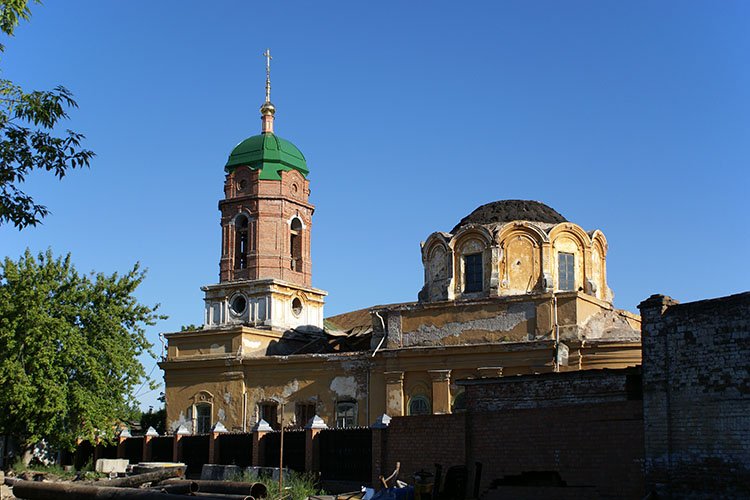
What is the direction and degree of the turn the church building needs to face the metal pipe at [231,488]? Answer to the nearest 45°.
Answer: approximately 135° to its left

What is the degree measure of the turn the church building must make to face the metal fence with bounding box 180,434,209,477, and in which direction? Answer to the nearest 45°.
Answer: approximately 90° to its left

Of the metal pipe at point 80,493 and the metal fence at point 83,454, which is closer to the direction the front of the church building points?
the metal fence

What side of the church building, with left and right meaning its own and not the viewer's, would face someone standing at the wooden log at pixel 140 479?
left

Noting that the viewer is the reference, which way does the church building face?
facing away from the viewer and to the left of the viewer

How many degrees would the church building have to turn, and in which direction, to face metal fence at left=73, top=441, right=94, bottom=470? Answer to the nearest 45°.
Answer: approximately 45° to its left

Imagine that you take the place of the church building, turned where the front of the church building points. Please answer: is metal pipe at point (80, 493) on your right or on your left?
on your left

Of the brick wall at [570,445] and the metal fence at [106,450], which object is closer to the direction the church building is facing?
the metal fence

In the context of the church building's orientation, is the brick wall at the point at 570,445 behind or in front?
behind

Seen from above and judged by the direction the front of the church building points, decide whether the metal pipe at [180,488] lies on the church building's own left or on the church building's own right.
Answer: on the church building's own left

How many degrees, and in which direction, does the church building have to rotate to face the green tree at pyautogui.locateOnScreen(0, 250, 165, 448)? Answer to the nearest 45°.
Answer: approximately 45° to its left
